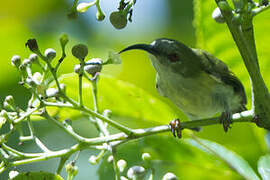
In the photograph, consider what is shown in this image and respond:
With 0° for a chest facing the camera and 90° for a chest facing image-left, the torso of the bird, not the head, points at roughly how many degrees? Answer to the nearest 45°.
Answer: approximately 45°

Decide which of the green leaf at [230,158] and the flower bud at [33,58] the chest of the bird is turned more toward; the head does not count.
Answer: the flower bud

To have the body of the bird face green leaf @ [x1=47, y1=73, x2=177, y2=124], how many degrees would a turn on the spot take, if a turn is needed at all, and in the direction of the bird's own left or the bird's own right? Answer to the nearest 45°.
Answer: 0° — it already faces it

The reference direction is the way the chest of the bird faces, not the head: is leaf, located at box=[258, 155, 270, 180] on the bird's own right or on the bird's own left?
on the bird's own left

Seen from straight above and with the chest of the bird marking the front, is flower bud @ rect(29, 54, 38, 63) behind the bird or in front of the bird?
in front

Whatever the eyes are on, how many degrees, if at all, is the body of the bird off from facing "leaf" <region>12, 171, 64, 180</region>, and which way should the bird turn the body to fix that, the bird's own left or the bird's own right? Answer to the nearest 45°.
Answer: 0° — it already faces it
